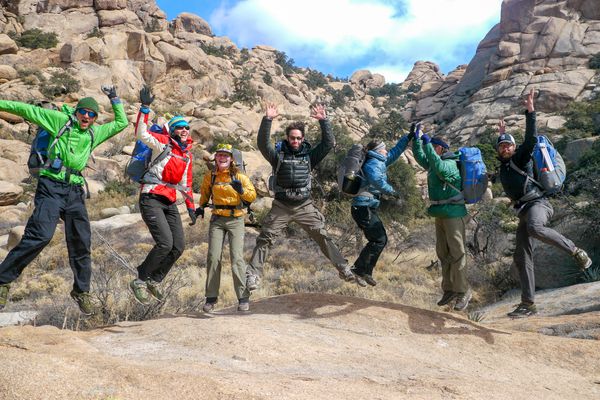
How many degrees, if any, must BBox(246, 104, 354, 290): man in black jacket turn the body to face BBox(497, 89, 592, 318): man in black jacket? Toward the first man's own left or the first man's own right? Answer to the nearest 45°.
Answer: approximately 90° to the first man's own left

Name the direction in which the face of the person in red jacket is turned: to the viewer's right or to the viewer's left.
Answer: to the viewer's right

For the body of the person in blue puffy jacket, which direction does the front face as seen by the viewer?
to the viewer's right

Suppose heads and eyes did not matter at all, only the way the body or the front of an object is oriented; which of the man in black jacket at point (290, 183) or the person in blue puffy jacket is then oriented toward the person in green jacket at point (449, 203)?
the person in blue puffy jacket

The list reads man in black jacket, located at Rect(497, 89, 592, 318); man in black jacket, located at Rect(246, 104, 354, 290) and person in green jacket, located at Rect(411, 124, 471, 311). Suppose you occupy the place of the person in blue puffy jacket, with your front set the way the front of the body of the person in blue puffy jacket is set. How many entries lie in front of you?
2

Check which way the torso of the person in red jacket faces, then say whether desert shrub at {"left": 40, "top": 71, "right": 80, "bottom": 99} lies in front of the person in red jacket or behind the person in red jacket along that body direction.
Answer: behind

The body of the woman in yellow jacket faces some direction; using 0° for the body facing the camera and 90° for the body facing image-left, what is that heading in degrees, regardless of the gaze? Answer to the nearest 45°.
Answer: approximately 0°

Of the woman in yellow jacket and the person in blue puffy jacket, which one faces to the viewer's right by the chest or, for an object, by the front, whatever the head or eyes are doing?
the person in blue puffy jacket

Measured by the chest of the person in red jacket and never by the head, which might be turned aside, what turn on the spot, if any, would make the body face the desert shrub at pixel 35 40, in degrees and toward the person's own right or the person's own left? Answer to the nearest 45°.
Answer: approximately 135° to the person's own left

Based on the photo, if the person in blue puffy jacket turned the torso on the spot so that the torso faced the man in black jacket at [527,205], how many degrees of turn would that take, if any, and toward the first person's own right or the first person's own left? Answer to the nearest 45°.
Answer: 0° — they already face them

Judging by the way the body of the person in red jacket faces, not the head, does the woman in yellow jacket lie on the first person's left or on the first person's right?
on the first person's left

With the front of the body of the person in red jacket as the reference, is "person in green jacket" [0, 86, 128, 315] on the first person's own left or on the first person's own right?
on the first person's own right

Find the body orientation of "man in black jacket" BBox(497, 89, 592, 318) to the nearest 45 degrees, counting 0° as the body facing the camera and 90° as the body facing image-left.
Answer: approximately 45°
